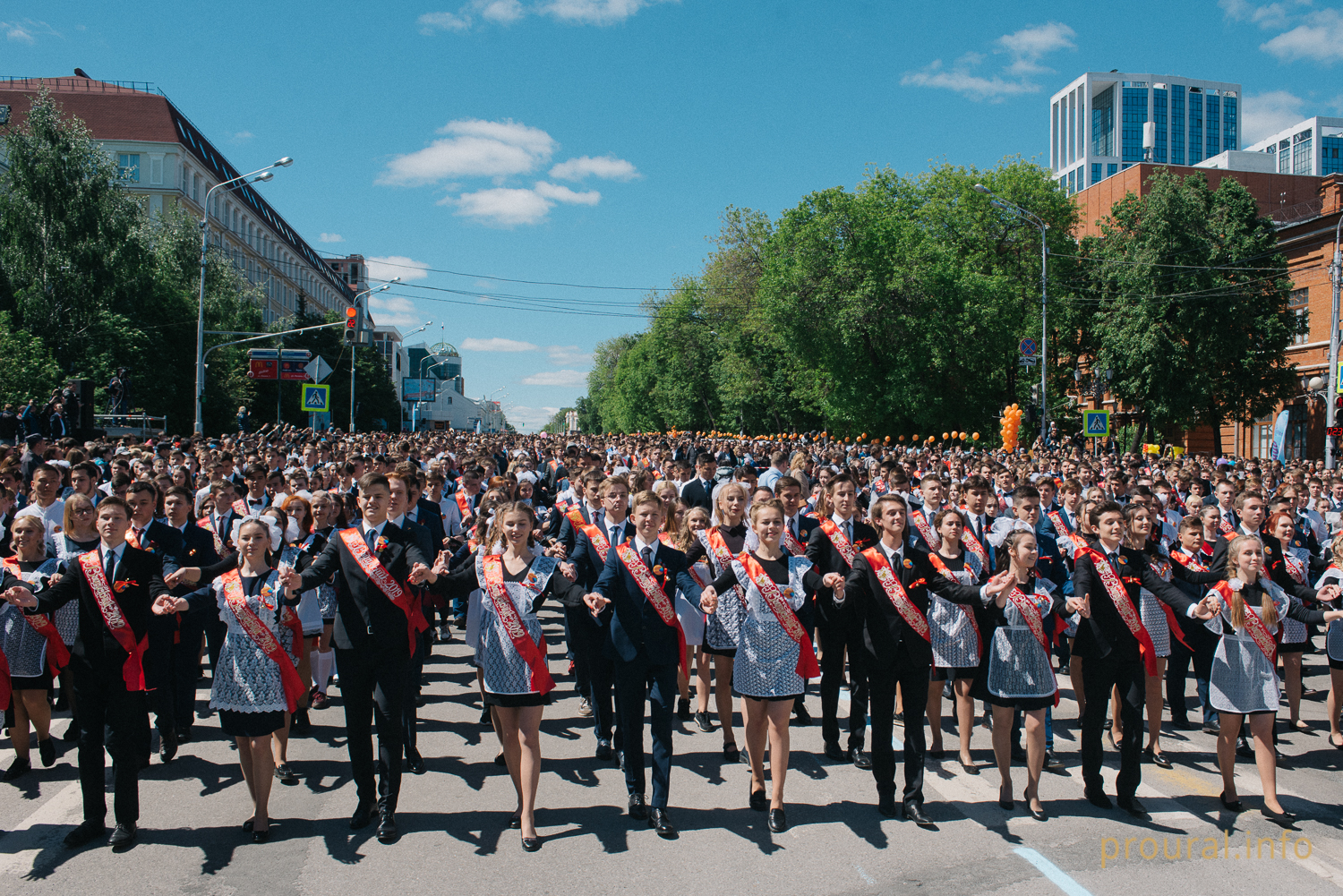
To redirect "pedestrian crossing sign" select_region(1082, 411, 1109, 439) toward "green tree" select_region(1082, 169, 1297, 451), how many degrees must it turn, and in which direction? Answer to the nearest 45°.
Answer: approximately 180°

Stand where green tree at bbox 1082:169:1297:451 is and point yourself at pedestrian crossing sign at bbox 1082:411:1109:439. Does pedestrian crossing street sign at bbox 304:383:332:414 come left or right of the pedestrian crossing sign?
right

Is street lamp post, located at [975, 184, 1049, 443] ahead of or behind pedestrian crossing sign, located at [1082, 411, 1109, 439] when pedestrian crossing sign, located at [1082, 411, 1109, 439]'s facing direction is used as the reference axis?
behind

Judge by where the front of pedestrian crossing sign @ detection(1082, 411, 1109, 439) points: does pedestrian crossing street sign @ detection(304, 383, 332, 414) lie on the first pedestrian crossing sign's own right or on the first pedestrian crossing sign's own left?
on the first pedestrian crossing sign's own right

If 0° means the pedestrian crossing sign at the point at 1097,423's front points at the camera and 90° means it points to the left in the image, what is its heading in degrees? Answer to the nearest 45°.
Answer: approximately 0°
